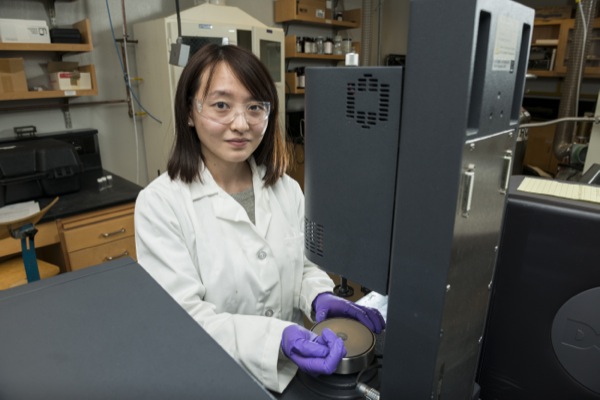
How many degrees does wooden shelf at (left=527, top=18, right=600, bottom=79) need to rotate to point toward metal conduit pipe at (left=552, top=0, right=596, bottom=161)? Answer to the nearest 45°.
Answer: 0° — it already faces it

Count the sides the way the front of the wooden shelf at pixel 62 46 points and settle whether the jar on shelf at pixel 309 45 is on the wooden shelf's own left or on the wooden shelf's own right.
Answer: on the wooden shelf's own left

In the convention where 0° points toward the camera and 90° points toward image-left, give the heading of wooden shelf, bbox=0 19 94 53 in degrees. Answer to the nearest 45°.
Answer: approximately 0°

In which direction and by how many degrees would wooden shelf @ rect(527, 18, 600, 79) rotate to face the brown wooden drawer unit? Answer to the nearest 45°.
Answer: approximately 45° to its right

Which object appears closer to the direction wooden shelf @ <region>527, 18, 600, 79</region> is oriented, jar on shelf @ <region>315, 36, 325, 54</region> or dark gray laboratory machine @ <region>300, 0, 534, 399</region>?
the dark gray laboratory machine

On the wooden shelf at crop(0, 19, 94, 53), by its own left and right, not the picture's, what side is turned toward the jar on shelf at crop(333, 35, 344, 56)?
left

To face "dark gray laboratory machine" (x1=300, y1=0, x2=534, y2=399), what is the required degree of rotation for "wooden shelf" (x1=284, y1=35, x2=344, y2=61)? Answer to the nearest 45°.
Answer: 0° — it already faces it
